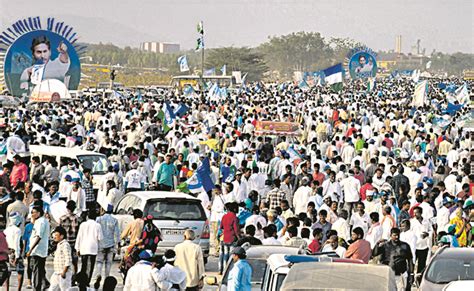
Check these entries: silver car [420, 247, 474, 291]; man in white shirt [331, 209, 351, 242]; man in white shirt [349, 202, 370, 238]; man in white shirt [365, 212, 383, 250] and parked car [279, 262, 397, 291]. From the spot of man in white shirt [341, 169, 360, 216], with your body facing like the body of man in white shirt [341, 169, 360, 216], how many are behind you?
5

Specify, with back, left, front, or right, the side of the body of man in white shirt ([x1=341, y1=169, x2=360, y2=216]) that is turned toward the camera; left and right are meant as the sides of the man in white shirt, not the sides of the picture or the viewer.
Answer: back

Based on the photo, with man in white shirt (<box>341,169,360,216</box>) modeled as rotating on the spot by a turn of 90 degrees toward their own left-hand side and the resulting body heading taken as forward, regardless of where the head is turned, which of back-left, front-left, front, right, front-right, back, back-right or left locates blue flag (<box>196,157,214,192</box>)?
front

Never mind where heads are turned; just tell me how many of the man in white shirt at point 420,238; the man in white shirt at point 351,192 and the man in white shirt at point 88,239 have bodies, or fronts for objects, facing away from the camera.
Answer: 2
